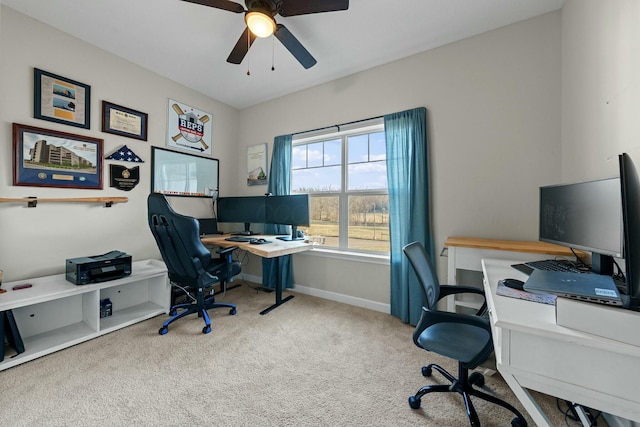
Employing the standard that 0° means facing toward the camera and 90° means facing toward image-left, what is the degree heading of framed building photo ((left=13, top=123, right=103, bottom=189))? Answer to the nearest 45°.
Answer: approximately 315°

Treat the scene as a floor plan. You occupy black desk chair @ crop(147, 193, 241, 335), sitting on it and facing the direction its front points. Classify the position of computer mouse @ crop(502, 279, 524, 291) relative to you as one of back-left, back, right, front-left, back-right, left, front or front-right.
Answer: right

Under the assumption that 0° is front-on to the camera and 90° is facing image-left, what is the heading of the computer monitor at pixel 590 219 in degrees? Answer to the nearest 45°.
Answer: approximately 45°

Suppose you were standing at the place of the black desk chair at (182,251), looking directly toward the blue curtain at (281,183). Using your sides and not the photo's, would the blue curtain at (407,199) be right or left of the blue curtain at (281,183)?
right

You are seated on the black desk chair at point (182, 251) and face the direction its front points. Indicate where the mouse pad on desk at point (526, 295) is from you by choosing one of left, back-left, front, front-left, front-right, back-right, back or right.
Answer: right

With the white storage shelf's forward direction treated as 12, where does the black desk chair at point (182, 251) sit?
The black desk chair is roughly at 10 o'clock from the white storage shelf.

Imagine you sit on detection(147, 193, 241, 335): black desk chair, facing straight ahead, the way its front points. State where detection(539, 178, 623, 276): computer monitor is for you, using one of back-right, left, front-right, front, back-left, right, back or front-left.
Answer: right

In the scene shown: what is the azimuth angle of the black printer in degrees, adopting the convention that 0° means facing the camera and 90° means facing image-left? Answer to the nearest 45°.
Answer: approximately 315°

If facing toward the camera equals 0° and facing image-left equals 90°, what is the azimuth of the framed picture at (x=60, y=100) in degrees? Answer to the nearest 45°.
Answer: approximately 315°

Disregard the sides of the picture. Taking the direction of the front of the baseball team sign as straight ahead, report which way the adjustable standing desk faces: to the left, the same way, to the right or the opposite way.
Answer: to the right

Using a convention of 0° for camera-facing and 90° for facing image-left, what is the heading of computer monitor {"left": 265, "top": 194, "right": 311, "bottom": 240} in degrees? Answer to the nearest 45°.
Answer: approximately 45°

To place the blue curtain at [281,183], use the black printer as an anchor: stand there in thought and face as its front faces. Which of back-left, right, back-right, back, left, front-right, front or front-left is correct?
front-left

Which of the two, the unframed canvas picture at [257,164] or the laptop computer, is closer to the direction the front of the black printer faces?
the laptop computer

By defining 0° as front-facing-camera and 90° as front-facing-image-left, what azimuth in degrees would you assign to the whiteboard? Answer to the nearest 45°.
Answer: approximately 315°
